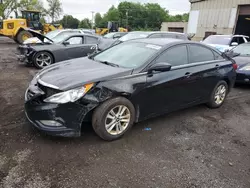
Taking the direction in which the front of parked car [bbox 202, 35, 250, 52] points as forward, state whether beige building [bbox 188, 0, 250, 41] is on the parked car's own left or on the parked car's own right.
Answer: on the parked car's own right

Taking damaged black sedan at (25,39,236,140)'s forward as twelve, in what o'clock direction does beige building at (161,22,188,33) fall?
The beige building is roughly at 5 o'clock from the damaged black sedan.

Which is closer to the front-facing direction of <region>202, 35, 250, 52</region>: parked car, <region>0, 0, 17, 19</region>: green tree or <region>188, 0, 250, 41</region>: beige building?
the green tree

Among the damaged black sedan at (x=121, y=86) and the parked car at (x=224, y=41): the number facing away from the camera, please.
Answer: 0

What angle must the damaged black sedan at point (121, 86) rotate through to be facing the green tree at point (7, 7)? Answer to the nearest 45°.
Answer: approximately 90° to its right

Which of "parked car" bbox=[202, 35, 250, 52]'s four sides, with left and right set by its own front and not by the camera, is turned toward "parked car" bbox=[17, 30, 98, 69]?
front

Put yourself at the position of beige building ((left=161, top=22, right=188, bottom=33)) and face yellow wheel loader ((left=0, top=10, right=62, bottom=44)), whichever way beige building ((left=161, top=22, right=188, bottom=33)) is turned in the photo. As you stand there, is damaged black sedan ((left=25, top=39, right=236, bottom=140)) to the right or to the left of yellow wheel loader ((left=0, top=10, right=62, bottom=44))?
left

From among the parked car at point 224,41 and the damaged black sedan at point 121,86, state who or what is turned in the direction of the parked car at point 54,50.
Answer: the parked car at point 224,41

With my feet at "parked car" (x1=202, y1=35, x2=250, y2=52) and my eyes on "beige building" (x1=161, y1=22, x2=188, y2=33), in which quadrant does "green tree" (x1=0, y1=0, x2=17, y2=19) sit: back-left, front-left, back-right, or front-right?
front-left

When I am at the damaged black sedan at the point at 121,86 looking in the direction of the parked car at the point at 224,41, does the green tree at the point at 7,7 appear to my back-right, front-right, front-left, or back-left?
front-left

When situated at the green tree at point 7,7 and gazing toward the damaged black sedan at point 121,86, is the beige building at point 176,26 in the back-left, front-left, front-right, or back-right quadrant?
front-left

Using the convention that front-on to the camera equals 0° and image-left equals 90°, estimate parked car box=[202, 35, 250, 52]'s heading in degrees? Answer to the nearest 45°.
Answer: approximately 45°

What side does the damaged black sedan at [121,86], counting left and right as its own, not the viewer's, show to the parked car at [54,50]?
right

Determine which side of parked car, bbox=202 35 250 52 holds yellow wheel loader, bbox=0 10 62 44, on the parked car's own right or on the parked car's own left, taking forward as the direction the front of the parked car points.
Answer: on the parked car's own right

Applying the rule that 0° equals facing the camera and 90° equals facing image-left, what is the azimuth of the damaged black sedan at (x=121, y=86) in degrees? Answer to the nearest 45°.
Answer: approximately 45°

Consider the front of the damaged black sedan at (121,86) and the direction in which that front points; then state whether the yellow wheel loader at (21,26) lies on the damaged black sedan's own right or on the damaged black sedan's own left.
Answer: on the damaged black sedan's own right
